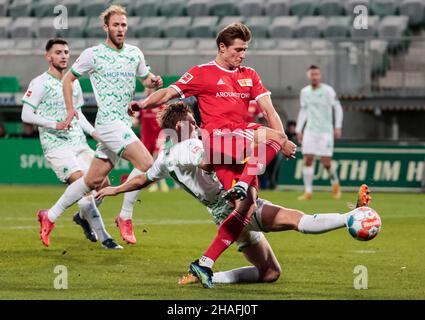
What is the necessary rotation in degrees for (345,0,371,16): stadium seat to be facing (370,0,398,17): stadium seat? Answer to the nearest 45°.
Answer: approximately 90° to its left

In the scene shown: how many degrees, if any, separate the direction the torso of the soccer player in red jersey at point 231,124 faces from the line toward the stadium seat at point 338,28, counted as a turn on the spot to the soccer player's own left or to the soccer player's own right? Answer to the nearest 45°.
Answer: approximately 135° to the soccer player's own left

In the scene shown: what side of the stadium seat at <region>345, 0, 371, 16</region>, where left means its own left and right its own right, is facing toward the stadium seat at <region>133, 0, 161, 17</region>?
right

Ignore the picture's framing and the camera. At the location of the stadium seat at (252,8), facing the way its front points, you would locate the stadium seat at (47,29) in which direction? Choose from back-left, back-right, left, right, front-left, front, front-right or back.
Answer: right

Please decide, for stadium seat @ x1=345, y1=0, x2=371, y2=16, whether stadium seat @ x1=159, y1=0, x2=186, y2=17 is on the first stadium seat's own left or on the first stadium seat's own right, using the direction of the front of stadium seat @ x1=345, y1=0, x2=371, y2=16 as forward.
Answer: on the first stadium seat's own right

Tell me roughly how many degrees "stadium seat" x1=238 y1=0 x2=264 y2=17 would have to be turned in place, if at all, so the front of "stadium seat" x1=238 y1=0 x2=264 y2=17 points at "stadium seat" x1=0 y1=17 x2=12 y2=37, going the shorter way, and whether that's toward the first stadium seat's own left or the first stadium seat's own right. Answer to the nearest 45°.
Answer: approximately 90° to the first stadium seat's own right

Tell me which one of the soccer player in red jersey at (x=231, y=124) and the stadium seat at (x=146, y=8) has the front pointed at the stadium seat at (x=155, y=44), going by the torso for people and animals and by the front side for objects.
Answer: the stadium seat at (x=146, y=8)

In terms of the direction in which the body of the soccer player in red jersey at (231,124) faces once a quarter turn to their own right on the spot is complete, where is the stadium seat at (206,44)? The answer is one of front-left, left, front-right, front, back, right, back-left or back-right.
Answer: back-right

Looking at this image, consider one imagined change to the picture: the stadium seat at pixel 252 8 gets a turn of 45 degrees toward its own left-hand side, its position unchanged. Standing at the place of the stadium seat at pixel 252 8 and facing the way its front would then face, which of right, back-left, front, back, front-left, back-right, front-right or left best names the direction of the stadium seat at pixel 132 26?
back-right

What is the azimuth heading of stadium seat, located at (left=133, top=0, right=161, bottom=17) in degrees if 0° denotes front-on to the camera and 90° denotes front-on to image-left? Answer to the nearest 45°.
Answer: approximately 0°

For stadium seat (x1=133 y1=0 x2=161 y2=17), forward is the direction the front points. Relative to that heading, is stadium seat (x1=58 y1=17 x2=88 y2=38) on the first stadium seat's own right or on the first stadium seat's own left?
on the first stadium seat's own right

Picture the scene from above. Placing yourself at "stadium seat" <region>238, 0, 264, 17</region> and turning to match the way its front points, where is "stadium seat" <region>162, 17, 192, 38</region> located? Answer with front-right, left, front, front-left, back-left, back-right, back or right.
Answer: right

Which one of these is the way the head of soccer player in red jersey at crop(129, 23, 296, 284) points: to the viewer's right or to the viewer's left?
to the viewer's right

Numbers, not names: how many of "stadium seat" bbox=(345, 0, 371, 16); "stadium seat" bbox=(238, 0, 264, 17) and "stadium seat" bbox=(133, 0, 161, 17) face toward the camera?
3

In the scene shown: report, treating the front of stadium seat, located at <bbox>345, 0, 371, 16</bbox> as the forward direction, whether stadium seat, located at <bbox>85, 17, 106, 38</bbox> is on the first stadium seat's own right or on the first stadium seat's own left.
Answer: on the first stadium seat's own right

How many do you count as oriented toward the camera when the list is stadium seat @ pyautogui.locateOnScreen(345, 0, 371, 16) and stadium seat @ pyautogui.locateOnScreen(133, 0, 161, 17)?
2

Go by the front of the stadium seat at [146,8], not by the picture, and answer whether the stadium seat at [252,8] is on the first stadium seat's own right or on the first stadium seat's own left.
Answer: on the first stadium seat's own left

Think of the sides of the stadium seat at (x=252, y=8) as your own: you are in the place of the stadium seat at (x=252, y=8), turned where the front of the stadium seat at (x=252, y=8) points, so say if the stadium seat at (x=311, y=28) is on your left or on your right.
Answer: on your left
